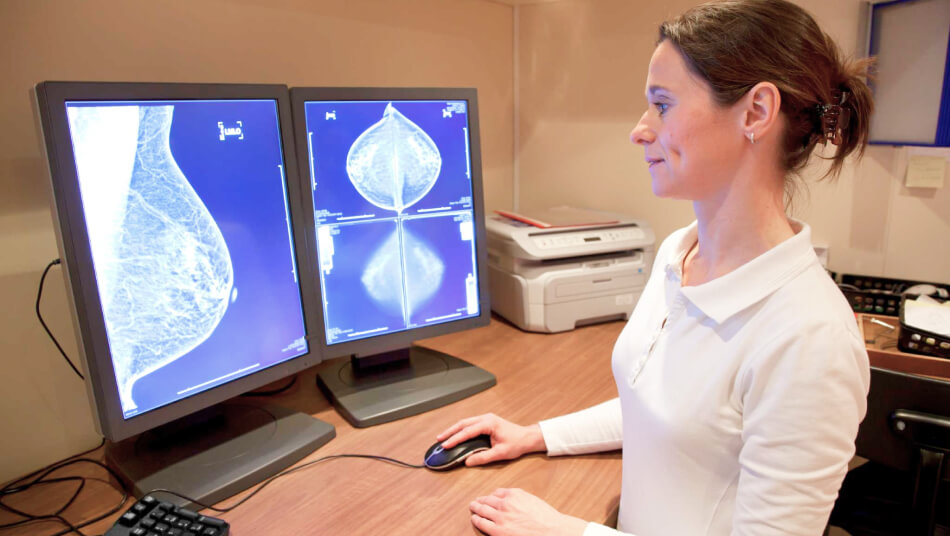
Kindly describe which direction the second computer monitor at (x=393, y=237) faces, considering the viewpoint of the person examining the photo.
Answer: facing the viewer and to the right of the viewer

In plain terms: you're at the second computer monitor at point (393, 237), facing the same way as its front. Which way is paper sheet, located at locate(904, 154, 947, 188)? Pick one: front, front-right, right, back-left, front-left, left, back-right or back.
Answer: front-left

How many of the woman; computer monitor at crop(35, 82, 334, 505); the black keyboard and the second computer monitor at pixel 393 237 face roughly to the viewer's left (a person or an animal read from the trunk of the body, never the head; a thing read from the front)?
1

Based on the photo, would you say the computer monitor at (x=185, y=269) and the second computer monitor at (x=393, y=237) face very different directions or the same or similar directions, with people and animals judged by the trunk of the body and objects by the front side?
same or similar directions

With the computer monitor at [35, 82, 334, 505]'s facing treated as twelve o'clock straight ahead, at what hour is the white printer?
The white printer is roughly at 10 o'clock from the computer monitor.

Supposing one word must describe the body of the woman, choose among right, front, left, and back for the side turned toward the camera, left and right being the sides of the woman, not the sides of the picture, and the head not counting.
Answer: left

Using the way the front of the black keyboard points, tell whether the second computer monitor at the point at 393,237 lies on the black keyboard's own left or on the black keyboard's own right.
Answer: on the black keyboard's own left

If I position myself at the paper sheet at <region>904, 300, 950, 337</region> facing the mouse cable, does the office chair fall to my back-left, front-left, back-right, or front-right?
front-left

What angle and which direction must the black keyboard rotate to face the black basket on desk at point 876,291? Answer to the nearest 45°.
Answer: approximately 45° to its left

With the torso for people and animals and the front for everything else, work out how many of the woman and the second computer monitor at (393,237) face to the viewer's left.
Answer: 1

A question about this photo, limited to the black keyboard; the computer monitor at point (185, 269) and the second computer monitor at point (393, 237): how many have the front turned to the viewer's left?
0

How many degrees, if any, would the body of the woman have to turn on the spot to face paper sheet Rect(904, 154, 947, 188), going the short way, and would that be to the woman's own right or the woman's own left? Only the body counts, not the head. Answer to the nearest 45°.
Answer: approximately 135° to the woman's own right

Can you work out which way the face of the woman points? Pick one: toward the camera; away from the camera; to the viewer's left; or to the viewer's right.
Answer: to the viewer's left

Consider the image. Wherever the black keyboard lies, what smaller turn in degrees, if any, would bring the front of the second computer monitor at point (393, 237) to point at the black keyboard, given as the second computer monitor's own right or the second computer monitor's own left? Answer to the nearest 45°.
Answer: approximately 90° to the second computer monitor's own right
